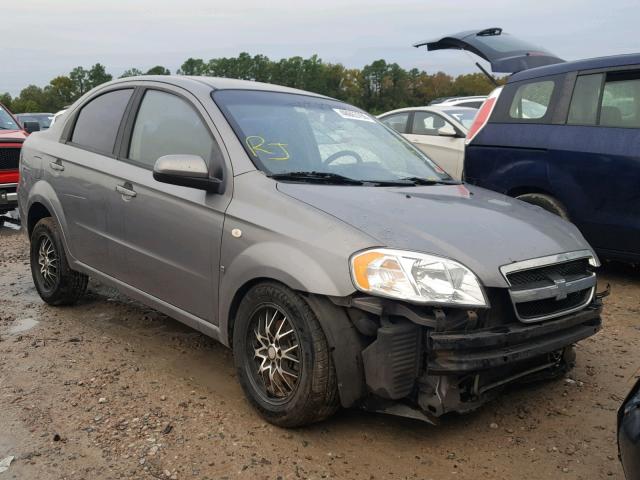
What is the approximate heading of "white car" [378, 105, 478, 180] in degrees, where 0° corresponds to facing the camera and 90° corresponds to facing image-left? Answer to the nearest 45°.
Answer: approximately 315°

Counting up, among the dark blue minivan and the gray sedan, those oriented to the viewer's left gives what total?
0

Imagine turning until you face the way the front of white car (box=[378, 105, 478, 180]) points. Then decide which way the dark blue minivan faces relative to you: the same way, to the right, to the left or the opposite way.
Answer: the same way

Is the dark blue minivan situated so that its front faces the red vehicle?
no

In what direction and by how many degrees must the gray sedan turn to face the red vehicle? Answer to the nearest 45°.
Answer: approximately 180°

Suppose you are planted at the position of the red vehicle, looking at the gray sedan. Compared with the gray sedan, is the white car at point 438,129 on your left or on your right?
left

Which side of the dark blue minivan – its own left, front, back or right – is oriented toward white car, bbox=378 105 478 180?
back

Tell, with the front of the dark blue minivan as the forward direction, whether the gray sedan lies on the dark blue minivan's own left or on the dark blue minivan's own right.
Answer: on the dark blue minivan's own right

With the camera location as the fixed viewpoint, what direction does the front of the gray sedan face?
facing the viewer and to the right of the viewer

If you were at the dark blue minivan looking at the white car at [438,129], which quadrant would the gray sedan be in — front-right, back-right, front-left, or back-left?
back-left

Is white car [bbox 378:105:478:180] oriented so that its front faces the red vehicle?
no

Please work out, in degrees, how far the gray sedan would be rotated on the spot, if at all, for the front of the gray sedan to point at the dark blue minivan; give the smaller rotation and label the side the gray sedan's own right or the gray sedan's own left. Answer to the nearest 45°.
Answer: approximately 90° to the gray sedan's own left
